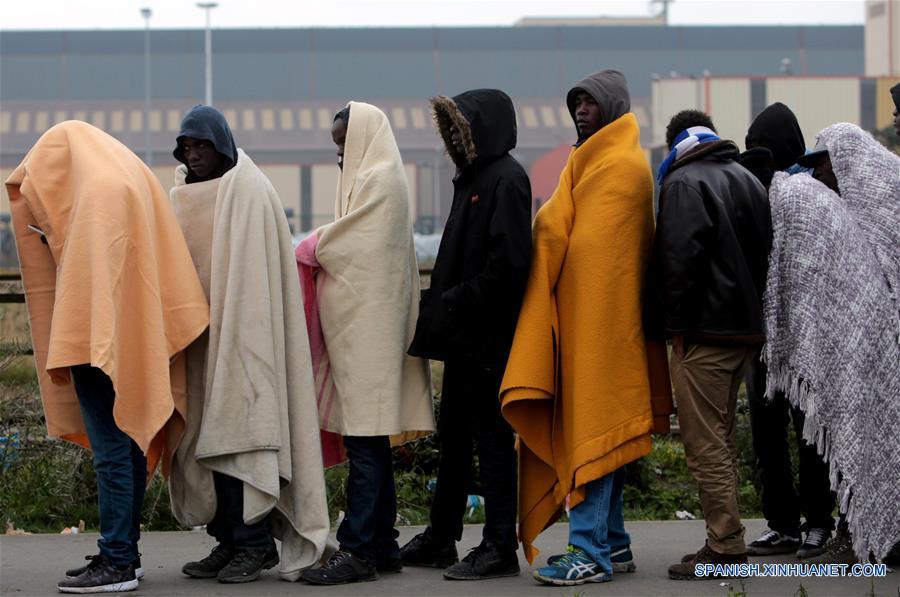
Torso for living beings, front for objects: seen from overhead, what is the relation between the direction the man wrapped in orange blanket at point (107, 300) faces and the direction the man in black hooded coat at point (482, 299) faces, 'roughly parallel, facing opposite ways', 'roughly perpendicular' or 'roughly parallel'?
roughly parallel

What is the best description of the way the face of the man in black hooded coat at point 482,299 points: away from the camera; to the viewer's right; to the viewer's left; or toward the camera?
to the viewer's left

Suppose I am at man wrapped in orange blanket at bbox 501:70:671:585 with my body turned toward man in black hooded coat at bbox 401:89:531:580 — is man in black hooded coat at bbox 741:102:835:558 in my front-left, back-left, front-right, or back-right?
back-right

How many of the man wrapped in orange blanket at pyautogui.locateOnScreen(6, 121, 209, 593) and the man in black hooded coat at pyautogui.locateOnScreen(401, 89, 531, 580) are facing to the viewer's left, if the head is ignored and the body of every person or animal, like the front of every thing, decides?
2

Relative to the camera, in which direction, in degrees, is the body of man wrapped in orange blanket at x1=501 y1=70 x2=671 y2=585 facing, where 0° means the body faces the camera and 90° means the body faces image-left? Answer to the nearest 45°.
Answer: approximately 90°

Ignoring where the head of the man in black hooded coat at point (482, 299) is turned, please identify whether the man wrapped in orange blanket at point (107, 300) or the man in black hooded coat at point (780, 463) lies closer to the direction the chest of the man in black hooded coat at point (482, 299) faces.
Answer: the man wrapped in orange blanket

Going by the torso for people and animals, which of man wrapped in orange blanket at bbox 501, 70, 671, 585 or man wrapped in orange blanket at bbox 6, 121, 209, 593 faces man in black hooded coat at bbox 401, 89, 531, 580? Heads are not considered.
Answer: man wrapped in orange blanket at bbox 501, 70, 671, 585

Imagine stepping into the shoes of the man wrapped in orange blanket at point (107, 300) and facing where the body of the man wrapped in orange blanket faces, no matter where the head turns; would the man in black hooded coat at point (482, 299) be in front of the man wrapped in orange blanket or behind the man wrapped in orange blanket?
behind

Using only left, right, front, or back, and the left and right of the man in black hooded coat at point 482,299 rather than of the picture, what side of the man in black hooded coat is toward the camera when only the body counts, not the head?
left

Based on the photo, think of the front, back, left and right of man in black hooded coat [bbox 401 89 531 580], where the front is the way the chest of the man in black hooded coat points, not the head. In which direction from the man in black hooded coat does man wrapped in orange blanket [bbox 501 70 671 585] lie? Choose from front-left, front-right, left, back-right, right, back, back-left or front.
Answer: back

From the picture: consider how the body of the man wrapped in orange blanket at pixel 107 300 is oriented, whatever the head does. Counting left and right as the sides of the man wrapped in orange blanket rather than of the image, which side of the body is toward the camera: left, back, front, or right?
left

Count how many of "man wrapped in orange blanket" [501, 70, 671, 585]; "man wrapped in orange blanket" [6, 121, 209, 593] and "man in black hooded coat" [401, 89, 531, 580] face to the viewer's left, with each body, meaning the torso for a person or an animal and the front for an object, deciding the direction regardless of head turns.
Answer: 3
